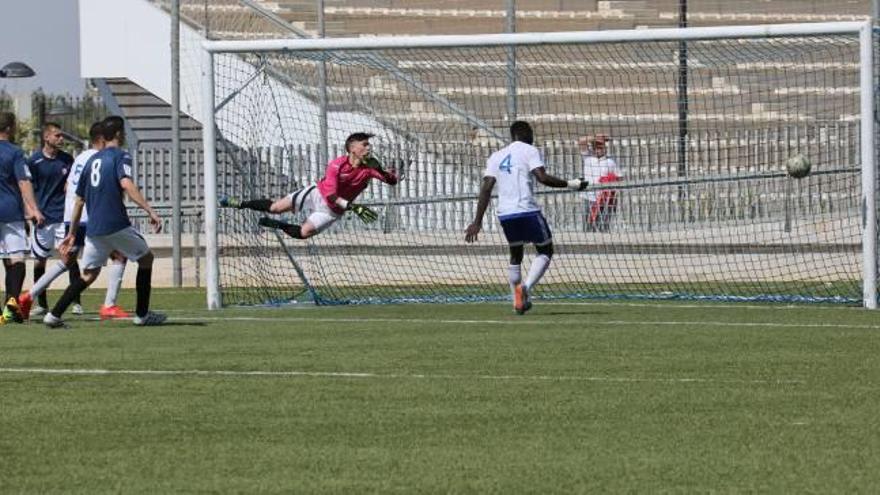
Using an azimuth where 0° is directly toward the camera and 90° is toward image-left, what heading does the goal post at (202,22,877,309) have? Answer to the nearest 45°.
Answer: approximately 45°

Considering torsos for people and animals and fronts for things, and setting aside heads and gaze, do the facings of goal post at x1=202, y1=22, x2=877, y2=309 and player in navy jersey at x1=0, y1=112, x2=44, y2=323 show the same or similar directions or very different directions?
very different directions

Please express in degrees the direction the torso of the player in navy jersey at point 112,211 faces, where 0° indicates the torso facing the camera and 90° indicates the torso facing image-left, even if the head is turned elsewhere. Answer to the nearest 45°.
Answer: approximately 225°

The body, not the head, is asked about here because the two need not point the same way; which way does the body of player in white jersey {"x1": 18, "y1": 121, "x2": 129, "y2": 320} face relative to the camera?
to the viewer's right

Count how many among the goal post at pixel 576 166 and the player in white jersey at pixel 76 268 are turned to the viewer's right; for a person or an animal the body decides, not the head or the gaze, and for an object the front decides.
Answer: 1

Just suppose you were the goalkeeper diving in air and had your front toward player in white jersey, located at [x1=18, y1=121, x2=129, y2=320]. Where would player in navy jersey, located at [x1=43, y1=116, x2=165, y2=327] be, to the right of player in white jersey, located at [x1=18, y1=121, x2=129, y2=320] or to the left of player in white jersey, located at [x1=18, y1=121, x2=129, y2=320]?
left

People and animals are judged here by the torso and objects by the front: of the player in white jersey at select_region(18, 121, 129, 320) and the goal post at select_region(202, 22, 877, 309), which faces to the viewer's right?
the player in white jersey

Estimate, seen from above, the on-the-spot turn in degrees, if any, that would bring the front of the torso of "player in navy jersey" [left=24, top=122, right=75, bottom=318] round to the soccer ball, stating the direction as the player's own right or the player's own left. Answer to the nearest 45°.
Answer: approximately 45° to the player's own left
